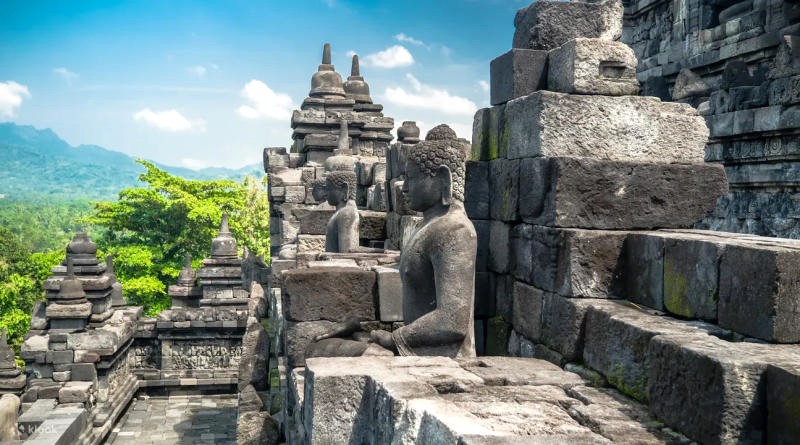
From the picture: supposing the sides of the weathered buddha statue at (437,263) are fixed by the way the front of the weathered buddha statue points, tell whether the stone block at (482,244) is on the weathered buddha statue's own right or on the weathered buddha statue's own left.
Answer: on the weathered buddha statue's own right

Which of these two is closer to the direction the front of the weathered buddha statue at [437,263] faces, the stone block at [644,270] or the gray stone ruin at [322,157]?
the gray stone ruin

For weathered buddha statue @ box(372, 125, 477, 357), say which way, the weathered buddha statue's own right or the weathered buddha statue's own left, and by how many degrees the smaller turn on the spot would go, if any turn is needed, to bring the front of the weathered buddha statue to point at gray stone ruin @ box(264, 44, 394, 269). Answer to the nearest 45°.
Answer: approximately 90° to the weathered buddha statue's own right

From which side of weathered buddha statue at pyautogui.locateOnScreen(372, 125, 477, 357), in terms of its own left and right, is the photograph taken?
left

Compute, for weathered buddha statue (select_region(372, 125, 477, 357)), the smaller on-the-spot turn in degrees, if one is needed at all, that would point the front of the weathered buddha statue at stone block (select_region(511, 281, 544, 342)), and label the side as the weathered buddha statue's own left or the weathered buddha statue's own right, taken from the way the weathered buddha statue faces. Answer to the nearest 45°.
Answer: approximately 135° to the weathered buddha statue's own right

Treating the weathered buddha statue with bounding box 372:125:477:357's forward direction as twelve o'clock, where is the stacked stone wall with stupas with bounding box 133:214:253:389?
The stacked stone wall with stupas is roughly at 2 o'clock from the weathered buddha statue.

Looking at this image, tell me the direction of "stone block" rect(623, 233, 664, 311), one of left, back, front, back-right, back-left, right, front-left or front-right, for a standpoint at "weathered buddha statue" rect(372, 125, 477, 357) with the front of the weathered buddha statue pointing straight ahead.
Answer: back

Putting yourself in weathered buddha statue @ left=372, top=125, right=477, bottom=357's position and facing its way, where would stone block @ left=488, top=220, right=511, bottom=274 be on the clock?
The stone block is roughly at 4 o'clock from the weathered buddha statue.

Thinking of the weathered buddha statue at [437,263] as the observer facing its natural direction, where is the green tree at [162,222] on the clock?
The green tree is roughly at 2 o'clock from the weathered buddha statue.

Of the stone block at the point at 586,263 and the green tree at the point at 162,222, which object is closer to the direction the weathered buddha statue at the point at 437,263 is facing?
the green tree
